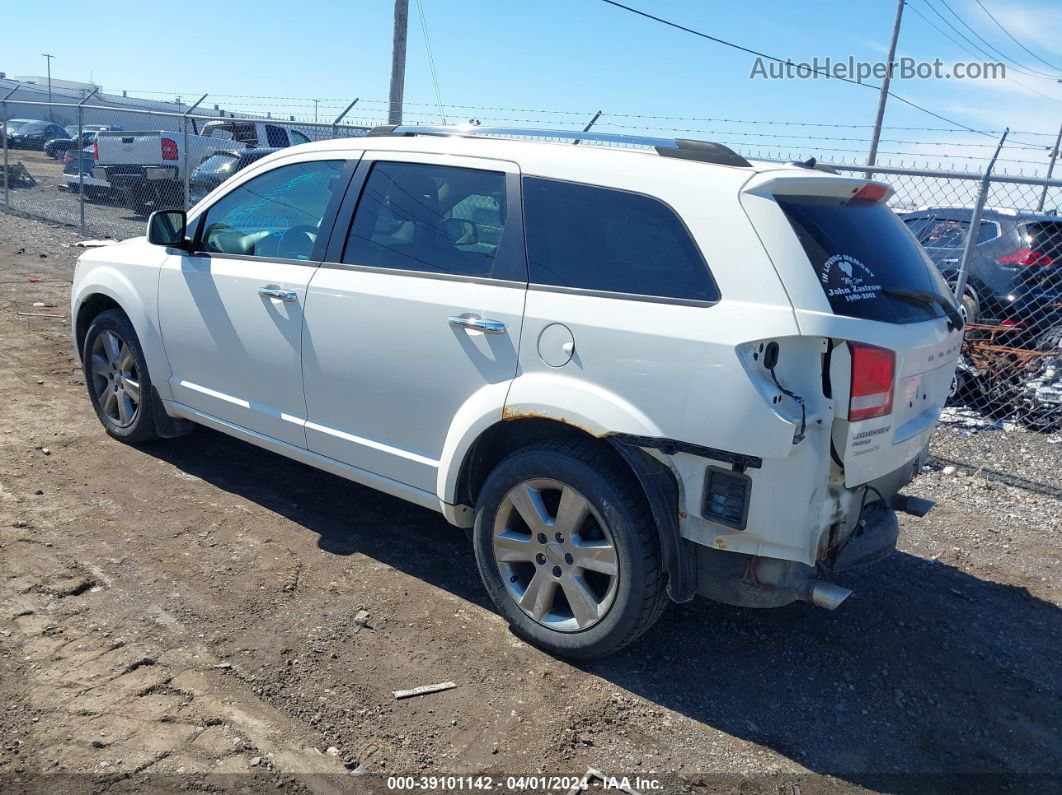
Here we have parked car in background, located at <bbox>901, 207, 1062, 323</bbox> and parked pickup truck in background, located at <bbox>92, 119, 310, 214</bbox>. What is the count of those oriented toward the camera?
0

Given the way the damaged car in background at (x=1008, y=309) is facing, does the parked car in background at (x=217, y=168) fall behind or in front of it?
in front

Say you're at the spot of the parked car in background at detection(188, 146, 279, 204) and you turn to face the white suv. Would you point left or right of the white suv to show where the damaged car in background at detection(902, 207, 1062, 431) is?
left

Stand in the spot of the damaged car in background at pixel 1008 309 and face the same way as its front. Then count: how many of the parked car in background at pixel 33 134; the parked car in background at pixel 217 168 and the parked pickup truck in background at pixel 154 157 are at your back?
0

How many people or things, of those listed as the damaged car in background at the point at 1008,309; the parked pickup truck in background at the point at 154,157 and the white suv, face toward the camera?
0

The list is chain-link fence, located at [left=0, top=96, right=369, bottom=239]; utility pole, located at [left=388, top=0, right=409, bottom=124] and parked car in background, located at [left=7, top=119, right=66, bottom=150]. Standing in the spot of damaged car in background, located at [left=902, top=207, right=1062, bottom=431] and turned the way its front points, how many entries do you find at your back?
0

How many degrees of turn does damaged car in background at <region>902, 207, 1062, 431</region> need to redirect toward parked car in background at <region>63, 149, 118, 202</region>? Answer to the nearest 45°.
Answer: approximately 45° to its left

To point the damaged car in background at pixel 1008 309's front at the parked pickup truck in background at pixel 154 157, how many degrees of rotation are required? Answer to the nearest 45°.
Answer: approximately 45° to its left

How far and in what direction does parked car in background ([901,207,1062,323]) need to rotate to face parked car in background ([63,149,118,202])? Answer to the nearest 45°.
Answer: approximately 45° to its left

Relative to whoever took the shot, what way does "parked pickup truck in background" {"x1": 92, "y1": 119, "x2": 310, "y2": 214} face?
facing away from the viewer and to the right of the viewer

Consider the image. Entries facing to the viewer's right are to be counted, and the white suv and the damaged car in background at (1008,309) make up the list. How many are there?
0

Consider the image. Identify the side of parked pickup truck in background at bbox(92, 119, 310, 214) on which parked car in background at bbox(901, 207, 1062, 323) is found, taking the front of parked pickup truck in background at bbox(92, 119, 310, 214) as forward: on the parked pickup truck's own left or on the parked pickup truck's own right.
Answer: on the parked pickup truck's own right

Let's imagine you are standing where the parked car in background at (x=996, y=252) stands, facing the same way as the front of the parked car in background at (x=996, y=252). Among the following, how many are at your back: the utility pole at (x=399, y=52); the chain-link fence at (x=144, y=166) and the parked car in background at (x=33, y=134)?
0

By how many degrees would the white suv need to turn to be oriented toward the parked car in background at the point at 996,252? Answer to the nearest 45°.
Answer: approximately 90° to its right

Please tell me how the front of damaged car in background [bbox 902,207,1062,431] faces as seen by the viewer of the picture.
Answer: facing away from the viewer and to the left of the viewer

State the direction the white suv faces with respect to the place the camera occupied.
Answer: facing away from the viewer and to the left of the viewer
